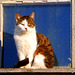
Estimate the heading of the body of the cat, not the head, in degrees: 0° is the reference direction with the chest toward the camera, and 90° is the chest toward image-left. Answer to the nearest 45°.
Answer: approximately 45°
